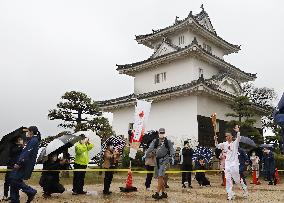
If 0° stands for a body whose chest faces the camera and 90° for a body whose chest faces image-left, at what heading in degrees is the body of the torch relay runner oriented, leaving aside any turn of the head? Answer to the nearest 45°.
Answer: approximately 45°

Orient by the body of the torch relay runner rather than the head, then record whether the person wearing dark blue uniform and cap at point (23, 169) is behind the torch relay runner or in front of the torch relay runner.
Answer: in front
